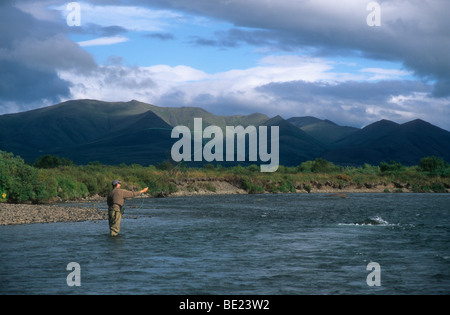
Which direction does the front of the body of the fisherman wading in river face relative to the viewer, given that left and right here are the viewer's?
facing away from the viewer and to the right of the viewer
